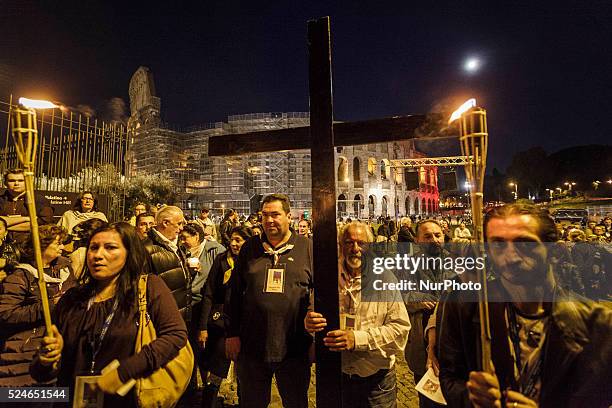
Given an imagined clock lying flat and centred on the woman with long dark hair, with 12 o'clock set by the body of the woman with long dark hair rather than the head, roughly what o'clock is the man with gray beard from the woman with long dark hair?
The man with gray beard is roughly at 8 o'clock from the woman with long dark hair.

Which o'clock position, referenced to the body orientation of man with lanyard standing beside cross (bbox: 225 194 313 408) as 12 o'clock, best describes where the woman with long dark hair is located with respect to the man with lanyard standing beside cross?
The woman with long dark hair is roughly at 2 o'clock from the man with lanyard standing beside cross.

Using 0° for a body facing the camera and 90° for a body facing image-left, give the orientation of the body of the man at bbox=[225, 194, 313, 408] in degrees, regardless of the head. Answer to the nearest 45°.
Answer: approximately 0°

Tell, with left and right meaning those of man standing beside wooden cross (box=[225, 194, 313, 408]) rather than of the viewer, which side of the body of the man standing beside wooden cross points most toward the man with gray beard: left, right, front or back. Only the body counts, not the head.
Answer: left

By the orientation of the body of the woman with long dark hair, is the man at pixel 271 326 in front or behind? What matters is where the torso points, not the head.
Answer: behind
